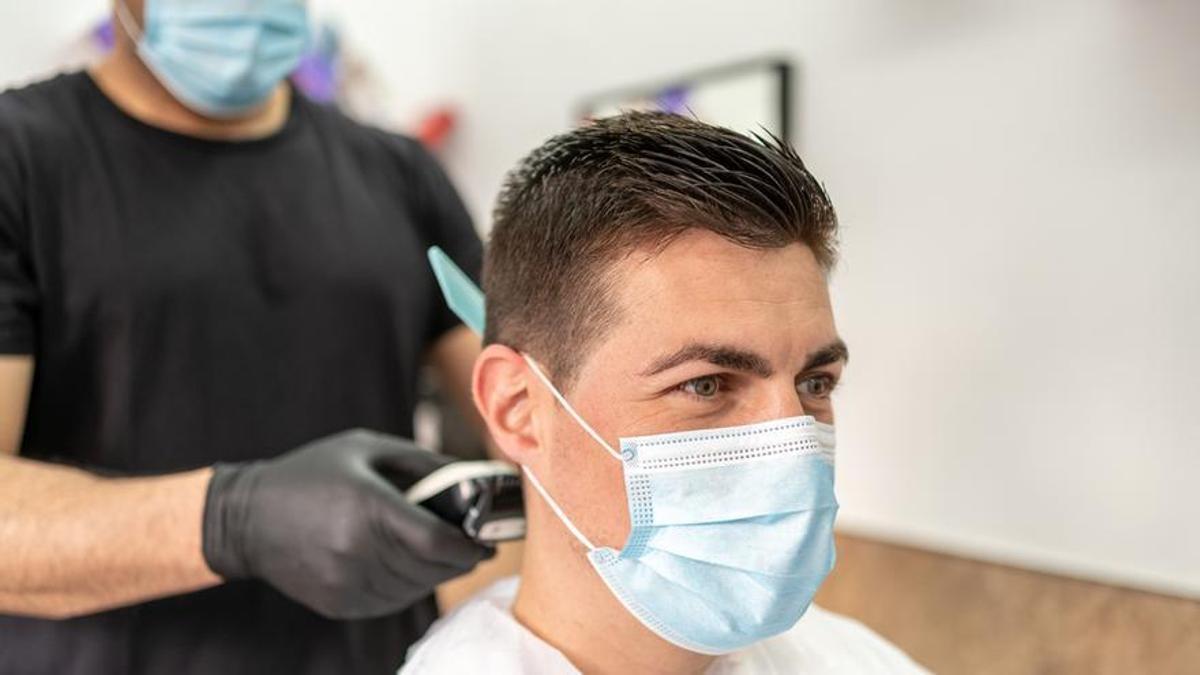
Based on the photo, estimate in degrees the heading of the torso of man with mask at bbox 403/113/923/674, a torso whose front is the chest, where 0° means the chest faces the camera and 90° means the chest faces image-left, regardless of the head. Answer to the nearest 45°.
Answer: approximately 315°

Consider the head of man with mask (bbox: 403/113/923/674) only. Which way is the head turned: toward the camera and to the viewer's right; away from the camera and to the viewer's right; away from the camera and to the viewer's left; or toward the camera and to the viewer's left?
toward the camera and to the viewer's right

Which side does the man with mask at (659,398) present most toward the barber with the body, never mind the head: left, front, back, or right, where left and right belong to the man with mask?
back
